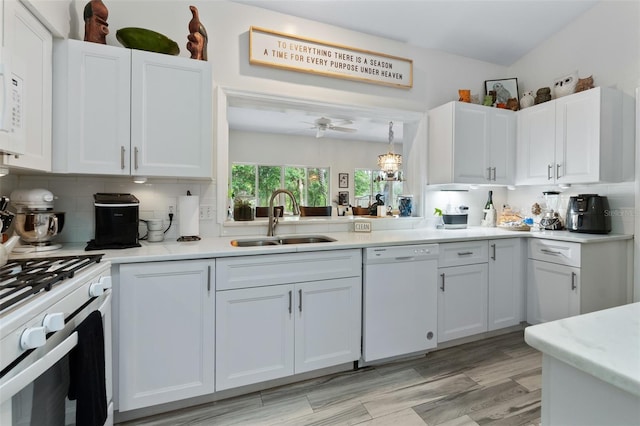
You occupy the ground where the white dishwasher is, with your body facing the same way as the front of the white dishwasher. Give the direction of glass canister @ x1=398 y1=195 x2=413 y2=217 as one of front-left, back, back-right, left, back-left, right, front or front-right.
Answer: back-left

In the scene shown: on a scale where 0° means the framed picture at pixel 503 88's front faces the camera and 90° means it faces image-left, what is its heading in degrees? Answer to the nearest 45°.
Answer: approximately 0°

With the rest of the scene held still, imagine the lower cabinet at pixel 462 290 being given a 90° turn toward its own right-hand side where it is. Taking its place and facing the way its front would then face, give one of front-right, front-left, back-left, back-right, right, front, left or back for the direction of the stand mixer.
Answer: front

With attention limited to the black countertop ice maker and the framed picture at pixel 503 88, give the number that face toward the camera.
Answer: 2

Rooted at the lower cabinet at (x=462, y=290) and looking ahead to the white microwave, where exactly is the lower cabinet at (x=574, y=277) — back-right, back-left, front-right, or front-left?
back-left

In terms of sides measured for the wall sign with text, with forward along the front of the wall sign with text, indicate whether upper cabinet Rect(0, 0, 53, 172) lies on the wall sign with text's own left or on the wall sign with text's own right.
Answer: on the wall sign with text's own right

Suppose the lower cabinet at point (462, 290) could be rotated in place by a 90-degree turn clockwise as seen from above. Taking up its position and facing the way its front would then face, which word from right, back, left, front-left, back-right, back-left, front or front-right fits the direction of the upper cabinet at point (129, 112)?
front

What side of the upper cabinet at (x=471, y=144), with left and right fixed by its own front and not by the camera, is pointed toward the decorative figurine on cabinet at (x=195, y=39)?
right

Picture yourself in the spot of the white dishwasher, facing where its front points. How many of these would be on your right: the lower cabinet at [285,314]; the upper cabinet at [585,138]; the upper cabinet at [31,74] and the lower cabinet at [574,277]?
2

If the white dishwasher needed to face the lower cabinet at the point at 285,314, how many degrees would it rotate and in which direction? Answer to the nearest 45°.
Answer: approximately 90° to its right

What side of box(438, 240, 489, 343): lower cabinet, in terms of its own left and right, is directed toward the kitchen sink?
right

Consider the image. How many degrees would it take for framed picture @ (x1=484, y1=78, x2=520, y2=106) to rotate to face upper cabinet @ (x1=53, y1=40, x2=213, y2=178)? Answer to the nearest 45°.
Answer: approximately 45° to its right

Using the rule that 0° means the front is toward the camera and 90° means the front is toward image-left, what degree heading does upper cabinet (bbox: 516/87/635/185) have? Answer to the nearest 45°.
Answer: approximately 45°
